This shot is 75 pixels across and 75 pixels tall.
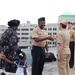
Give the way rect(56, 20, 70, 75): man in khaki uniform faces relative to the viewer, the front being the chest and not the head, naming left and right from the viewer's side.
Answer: facing away from the viewer and to the left of the viewer

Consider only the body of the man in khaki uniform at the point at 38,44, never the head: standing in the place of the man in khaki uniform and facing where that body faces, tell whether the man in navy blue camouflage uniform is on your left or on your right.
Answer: on your right

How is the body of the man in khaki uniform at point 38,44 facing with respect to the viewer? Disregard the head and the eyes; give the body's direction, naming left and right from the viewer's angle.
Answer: facing the viewer and to the right of the viewer
